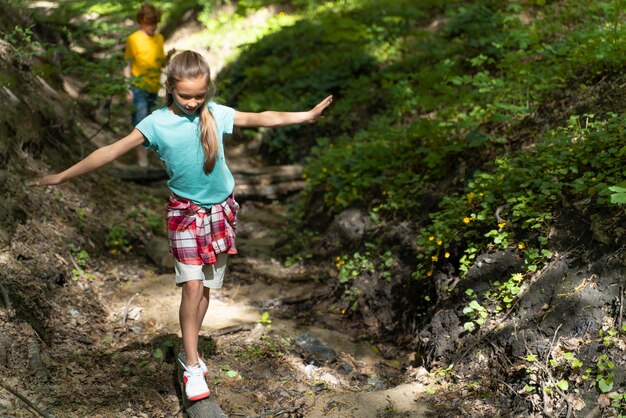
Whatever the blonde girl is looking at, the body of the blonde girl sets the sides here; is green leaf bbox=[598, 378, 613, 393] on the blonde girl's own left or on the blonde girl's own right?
on the blonde girl's own left

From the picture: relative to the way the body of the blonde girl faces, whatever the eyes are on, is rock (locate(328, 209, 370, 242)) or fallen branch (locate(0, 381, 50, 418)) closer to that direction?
the fallen branch

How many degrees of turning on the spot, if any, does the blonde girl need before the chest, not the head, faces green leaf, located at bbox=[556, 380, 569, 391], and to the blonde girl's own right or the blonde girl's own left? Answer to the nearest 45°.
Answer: approximately 45° to the blonde girl's own left

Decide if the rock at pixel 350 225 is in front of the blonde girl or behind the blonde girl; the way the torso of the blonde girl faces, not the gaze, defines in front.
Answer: behind

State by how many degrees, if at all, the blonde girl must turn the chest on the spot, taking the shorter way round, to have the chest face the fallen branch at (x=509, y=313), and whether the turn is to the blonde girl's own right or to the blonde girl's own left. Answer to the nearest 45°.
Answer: approximately 90° to the blonde girl's own left

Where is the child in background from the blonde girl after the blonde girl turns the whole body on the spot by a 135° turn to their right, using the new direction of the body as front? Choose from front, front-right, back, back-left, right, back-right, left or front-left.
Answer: front-right

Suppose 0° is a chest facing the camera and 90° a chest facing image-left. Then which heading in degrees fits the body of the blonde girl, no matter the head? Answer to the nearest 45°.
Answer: approximately 0°
